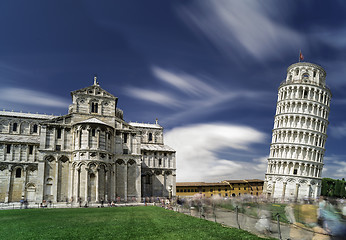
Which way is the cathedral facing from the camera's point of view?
to the viewer's left
